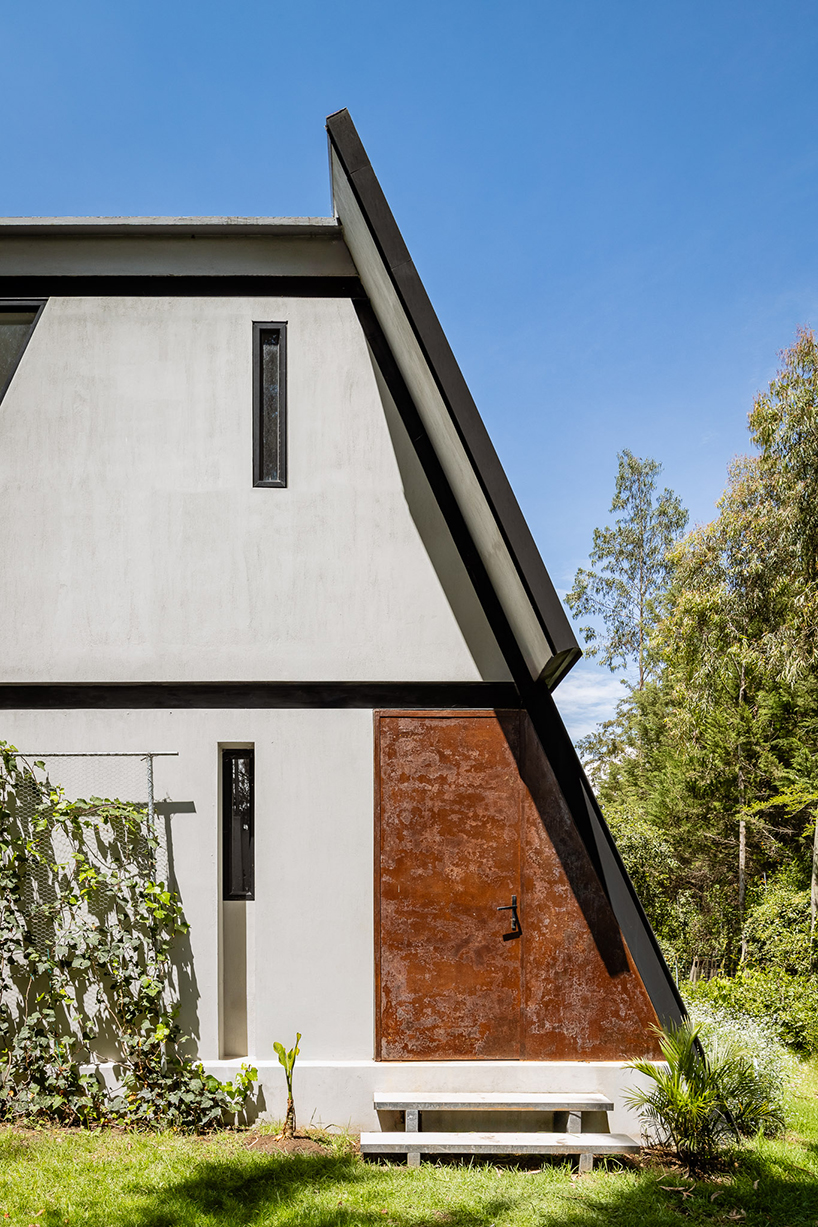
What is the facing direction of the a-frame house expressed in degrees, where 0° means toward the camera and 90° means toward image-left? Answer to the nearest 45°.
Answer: approximately 0°

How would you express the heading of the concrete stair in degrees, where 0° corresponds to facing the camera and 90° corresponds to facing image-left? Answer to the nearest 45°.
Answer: approximately 0°

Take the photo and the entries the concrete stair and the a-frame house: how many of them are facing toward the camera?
2

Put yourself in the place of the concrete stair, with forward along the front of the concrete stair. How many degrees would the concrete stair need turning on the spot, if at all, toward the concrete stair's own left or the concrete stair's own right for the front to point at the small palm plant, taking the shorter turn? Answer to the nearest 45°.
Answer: approximately 90° to the concrete stair's own left

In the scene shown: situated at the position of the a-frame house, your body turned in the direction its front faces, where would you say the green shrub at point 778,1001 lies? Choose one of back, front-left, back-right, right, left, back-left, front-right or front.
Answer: back-left

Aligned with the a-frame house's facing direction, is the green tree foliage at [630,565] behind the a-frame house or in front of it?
behind

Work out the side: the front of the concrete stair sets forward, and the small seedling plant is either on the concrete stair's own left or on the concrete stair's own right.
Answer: on the concrete stair's own right

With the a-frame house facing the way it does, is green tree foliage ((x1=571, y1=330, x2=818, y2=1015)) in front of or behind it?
behind
